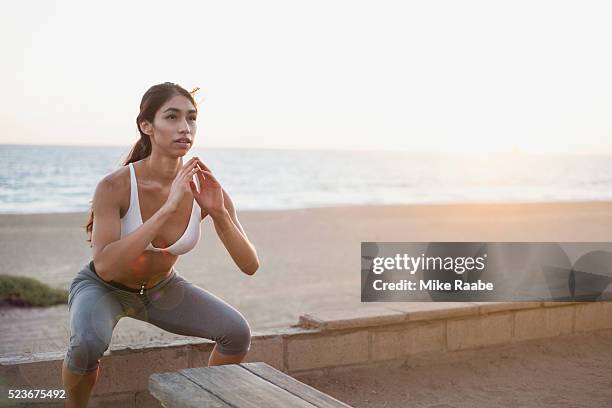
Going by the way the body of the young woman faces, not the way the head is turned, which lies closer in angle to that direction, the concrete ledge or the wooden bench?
the wooden bench

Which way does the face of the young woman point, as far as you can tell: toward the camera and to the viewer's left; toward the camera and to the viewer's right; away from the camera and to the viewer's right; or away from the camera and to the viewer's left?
toward the camera and to the viewer's right

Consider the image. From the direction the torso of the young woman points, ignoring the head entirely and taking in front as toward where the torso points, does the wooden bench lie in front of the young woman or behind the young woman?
in front

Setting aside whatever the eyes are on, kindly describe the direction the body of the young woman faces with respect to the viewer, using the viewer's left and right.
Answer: facing the viewer and to the right of the viewer
